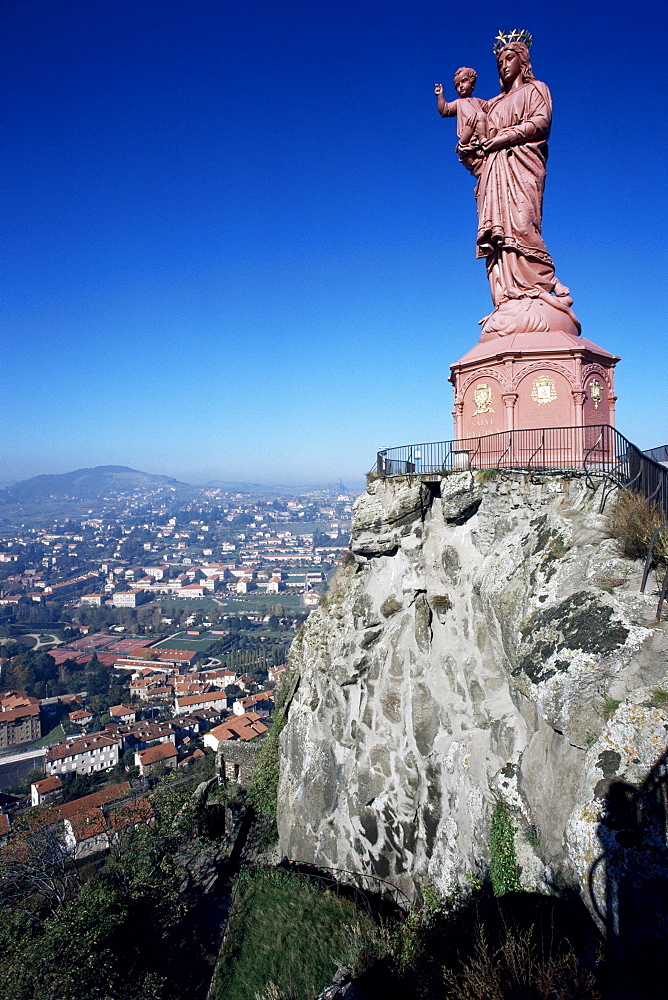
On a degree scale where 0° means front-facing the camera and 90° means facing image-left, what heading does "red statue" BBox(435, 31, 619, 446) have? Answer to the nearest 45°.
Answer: approximately 45°

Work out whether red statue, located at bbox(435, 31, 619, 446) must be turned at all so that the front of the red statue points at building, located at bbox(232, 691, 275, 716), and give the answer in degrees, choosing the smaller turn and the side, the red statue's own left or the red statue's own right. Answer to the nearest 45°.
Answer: approximately 90° to the red statue's own right

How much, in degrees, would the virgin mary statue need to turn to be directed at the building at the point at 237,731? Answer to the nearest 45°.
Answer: approximately 90° to its right

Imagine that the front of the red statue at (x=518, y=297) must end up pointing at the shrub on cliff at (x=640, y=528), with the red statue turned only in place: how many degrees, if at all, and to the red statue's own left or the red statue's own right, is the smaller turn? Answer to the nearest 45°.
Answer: approximately 45° to the red statue's own left

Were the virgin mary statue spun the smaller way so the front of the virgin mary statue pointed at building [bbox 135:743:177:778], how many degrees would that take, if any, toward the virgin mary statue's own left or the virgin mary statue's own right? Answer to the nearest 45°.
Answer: approximately 90° to the virgin mary statue's own right

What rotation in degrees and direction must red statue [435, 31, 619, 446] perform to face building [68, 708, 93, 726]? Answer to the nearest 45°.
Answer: approximately 90° to its right
